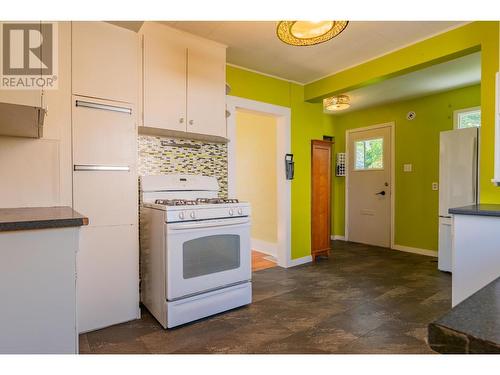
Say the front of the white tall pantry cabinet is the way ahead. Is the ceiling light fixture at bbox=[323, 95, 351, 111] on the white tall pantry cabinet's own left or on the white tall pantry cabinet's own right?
on the white tall pantry cabinet's own left

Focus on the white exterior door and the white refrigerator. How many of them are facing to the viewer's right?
0

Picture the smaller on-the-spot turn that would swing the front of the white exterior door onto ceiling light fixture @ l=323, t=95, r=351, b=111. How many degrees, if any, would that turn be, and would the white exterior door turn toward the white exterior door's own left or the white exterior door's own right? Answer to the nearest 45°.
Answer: approximately 45° to the white exterior door's own left

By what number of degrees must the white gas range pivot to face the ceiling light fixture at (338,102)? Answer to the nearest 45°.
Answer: approximately 90° to its left

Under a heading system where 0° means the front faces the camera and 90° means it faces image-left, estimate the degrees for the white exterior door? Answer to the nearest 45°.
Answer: approximately 45°

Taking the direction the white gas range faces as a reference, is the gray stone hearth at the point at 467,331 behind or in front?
in front

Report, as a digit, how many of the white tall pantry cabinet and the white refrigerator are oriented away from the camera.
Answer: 0

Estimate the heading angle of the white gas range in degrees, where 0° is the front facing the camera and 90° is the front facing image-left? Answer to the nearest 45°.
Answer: approximately 315°

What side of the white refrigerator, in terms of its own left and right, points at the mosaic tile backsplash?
front

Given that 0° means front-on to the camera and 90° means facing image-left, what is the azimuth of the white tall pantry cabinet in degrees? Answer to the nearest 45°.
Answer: approximately 315°

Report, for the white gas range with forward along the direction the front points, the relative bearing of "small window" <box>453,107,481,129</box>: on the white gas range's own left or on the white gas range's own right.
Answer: on the white gas range's own left
